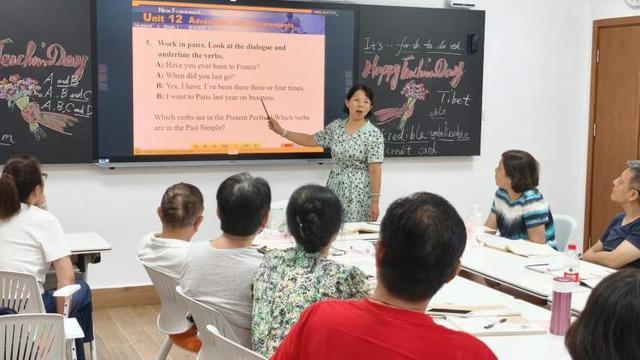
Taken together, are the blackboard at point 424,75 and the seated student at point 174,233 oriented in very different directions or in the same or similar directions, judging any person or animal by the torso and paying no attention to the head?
very different directions

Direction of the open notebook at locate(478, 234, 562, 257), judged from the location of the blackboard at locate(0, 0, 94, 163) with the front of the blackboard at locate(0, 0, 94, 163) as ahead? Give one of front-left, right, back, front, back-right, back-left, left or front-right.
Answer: front-left

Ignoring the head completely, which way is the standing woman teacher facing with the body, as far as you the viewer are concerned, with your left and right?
facing the viewer

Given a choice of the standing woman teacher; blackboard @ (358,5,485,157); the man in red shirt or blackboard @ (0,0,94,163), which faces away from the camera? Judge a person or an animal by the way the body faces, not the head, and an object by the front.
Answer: the man in red shirt

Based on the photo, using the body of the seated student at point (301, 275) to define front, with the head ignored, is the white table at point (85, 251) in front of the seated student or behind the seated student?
in front

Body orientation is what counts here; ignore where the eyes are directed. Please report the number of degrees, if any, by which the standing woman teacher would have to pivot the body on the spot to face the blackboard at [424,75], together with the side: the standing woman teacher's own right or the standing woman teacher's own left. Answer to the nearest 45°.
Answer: approximately 135° to the standing woman teacher's own left

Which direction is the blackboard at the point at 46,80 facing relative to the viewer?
toward the camera

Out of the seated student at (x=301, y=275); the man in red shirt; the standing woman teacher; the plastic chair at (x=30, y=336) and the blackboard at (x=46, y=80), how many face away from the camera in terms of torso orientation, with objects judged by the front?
3

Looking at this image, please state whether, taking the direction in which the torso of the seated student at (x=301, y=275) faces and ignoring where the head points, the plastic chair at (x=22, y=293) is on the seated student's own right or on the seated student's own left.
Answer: on the seated student's own left

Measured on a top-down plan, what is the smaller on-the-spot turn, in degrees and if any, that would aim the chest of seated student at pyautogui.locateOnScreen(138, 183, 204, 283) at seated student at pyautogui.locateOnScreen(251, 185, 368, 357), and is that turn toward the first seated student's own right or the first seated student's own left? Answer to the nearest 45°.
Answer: approximately 135° to the first seated student's own right

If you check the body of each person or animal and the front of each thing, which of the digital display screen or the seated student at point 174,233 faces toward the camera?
the digital display screen

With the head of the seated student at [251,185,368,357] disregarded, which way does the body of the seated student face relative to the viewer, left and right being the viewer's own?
facing away from the viewer

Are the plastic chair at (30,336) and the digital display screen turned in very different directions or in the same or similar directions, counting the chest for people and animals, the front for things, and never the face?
very different directions

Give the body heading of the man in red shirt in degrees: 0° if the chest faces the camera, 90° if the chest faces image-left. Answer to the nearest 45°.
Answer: approximately 180°

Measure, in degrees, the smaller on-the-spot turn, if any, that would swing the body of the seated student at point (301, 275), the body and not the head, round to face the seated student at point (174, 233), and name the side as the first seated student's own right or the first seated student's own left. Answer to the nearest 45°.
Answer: approximately 45° to the first seated student's own left

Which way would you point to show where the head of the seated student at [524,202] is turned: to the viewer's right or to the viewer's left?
to the viewer's left

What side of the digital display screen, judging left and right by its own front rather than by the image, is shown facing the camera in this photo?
front

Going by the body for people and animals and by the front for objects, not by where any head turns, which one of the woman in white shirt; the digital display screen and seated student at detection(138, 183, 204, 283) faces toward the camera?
the digital display screen

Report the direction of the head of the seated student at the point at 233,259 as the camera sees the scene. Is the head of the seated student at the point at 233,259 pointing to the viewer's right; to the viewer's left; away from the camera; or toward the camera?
away from the camera

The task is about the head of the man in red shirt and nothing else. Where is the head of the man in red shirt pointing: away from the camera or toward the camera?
away from the camera
